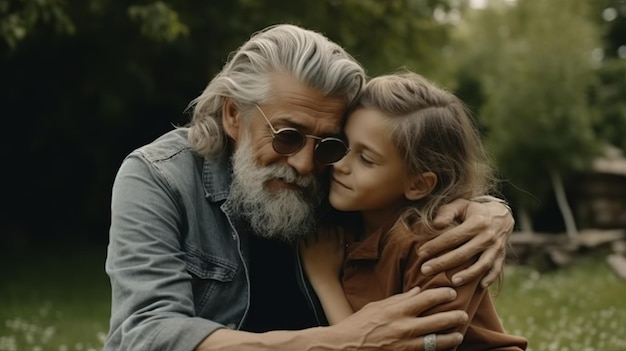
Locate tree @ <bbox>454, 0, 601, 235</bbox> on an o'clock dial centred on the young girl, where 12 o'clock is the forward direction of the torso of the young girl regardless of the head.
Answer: The tree is roughly at 5 o'clock from the young girl.

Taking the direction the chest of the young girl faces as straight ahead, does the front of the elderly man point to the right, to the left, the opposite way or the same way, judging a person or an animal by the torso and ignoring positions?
to the left

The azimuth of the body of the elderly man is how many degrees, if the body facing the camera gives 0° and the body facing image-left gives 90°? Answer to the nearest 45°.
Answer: approximately 315°

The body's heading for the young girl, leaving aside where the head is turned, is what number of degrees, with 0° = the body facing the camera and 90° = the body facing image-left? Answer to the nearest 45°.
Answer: approximately 45°
